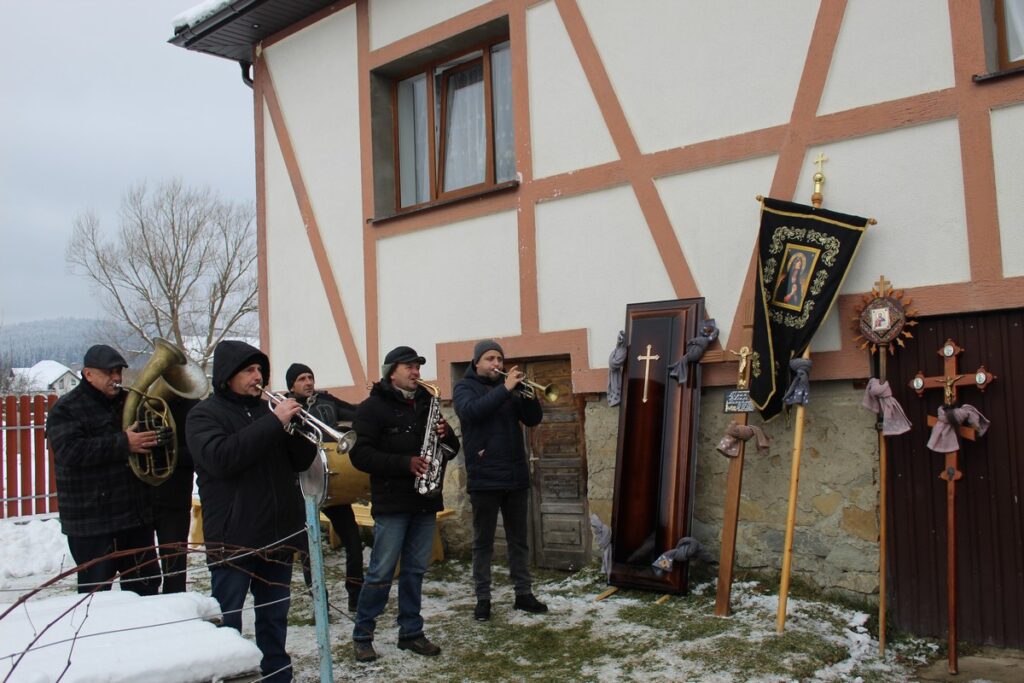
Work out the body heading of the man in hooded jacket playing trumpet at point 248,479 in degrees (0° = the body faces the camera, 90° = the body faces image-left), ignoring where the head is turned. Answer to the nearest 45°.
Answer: approximately 315°

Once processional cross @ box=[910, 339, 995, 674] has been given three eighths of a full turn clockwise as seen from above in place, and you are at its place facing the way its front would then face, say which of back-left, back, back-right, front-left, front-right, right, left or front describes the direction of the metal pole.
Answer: left

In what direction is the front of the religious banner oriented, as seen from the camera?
facing the viewer

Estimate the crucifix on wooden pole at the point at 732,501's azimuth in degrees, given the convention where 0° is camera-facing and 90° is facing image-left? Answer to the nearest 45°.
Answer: approximately 45°

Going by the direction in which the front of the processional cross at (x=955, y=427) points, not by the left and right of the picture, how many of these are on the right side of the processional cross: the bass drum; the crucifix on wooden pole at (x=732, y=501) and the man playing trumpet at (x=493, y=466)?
3

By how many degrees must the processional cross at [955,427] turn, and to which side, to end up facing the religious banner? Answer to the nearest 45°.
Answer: approximately 90° to its right

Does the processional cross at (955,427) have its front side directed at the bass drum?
no

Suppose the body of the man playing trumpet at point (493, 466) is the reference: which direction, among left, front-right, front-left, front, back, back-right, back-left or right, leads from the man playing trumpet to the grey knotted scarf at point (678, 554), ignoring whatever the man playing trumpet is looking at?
front-left

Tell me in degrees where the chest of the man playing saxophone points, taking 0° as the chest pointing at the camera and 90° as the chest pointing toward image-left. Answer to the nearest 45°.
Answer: approximately 315°

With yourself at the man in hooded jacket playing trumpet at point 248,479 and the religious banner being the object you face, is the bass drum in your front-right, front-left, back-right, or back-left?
front-left

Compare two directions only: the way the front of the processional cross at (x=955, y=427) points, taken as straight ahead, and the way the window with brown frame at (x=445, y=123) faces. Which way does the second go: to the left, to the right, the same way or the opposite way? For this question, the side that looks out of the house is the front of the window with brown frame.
the same way

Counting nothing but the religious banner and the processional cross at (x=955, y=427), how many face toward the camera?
2

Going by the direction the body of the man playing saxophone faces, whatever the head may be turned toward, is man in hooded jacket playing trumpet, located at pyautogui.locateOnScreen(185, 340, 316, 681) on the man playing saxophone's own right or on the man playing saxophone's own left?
on the man playing saxophone's own right

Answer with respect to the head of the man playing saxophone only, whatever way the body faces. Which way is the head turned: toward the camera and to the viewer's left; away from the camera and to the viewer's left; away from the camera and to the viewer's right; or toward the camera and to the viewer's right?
toward the camera and to the viewer's right

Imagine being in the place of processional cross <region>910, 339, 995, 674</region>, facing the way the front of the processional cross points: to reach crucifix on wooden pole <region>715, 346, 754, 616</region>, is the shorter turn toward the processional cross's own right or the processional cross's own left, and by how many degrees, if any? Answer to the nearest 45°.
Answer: approximately 90° to the processional cross's own right

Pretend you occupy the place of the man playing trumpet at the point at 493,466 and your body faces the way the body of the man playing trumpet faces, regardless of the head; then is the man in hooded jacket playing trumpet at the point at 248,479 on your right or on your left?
on your right
